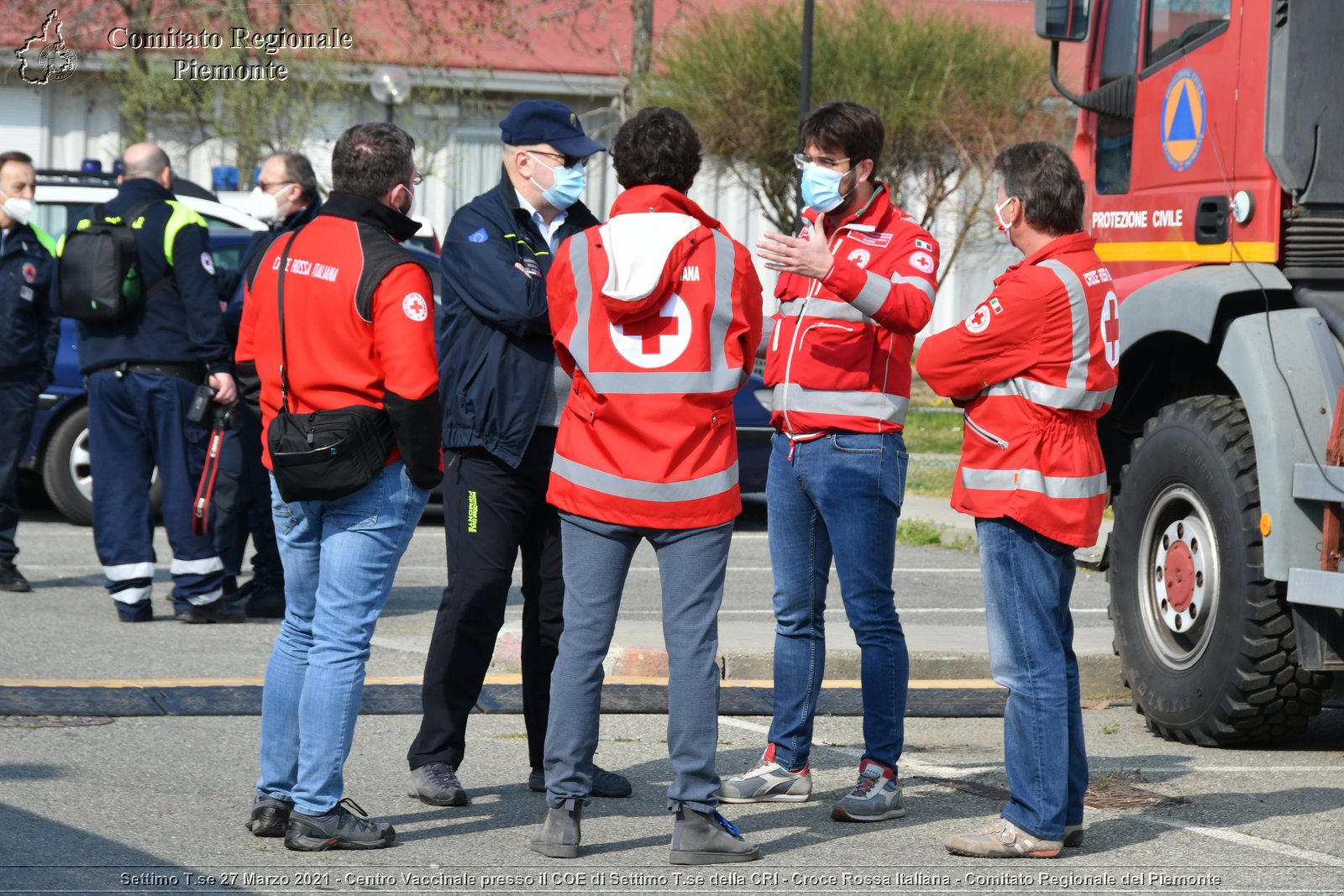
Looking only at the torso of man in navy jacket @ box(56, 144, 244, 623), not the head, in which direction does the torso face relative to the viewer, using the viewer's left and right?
facing away from the viewer and to the right of the viewer

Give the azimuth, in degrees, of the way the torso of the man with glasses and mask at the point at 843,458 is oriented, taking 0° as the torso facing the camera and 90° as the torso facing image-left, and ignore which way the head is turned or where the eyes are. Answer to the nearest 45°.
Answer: approximately 45°

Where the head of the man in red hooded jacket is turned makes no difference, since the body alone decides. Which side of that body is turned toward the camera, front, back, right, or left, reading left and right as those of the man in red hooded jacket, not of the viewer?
back

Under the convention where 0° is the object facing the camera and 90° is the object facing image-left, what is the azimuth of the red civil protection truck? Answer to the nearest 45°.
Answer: approximately 135°

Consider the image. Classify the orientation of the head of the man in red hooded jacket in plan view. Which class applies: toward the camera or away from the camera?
away from the camera

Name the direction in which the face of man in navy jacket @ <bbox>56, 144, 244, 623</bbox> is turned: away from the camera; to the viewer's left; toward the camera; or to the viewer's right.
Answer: away from the camera

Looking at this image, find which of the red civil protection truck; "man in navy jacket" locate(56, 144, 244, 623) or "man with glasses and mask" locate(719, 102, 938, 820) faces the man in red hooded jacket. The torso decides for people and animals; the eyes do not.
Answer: the man with glasses and mask

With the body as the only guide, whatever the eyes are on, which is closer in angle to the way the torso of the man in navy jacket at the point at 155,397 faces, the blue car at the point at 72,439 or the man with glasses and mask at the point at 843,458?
the blue car

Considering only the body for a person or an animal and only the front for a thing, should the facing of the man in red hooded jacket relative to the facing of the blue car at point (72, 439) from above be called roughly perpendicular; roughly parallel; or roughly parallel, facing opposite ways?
roughly perpendicular
